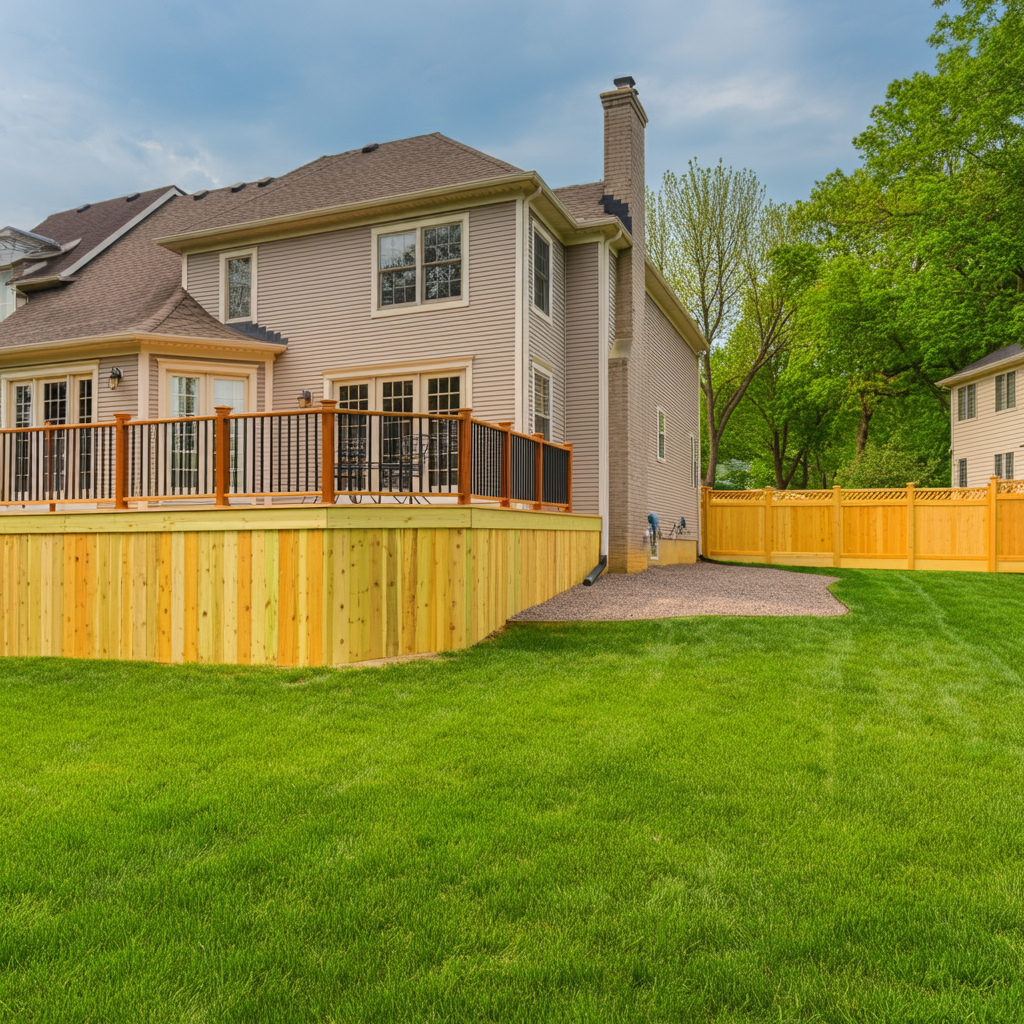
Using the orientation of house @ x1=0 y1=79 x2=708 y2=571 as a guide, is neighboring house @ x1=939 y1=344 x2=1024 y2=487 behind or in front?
in front

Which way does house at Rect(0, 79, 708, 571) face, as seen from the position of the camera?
facing away from the viewer and to the right of the viewer

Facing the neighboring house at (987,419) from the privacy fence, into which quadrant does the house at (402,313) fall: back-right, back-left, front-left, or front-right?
back-left

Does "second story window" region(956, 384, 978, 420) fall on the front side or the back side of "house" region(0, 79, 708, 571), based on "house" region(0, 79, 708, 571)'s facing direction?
on the front side

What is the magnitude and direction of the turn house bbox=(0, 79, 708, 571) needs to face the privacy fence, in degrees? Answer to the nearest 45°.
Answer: approximately 45° to its right
